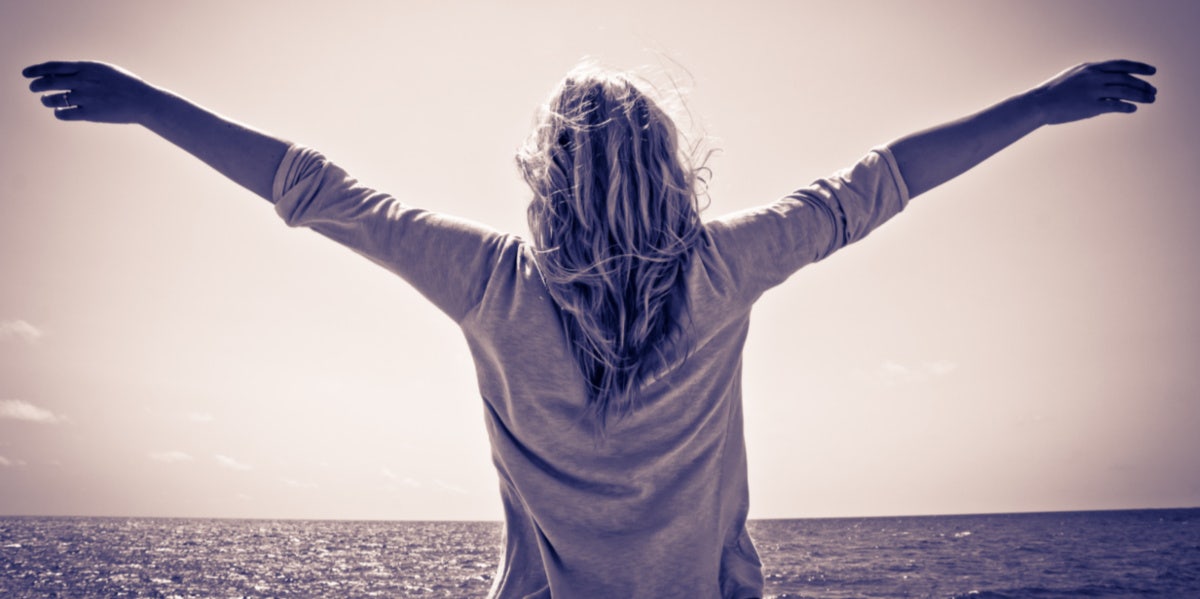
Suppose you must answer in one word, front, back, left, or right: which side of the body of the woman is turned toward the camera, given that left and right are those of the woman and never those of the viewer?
back

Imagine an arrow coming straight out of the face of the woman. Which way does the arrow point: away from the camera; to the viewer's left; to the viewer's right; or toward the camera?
away from the camera
